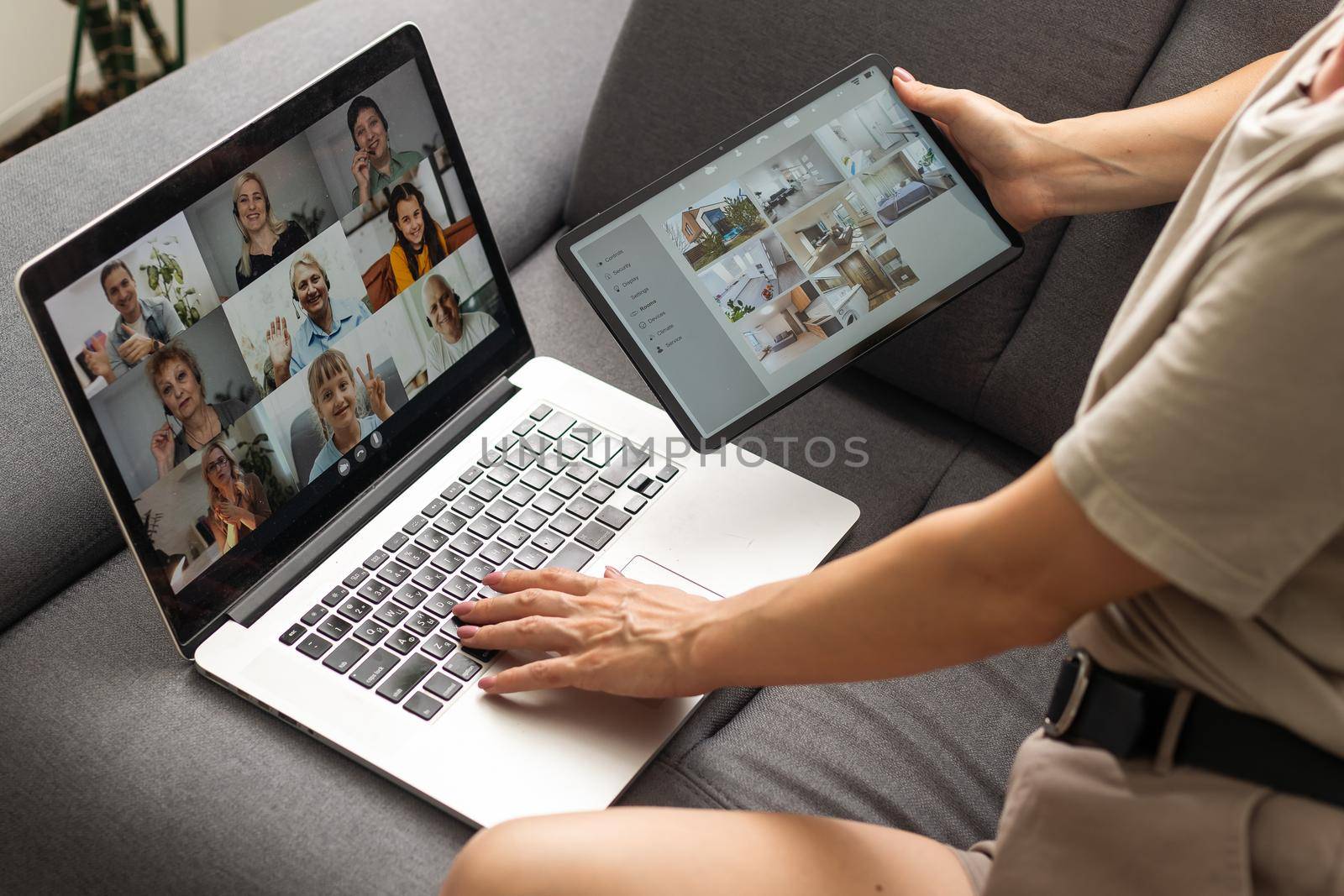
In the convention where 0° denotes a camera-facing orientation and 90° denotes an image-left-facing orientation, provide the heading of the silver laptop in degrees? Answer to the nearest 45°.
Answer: approximately 315°
